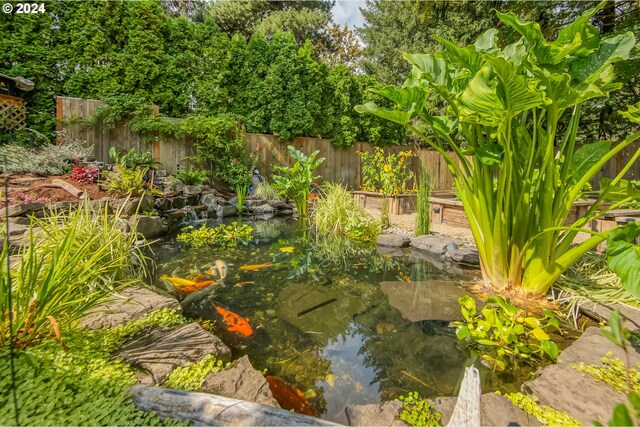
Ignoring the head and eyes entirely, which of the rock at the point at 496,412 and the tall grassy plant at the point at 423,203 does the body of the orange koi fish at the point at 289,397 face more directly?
the tall grassy plant

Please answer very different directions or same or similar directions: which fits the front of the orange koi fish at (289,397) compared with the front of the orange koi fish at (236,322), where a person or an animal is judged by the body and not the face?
very different directions

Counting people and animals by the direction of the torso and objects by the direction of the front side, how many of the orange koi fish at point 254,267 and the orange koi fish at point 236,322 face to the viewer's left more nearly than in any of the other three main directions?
1

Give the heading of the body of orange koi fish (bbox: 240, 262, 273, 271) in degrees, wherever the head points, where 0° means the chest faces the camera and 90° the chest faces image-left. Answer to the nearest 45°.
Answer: approximately 90°

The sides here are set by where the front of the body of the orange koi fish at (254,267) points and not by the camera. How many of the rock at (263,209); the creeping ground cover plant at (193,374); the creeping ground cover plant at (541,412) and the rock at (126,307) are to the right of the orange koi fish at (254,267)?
1

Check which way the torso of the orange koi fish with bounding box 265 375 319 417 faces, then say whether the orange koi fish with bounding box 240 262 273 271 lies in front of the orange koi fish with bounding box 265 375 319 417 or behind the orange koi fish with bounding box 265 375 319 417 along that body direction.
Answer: in front

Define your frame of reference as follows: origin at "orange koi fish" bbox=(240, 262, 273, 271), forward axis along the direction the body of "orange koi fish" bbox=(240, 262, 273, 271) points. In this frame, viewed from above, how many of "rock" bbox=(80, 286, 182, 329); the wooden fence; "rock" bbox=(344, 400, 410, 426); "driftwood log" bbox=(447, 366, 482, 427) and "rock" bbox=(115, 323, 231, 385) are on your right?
1

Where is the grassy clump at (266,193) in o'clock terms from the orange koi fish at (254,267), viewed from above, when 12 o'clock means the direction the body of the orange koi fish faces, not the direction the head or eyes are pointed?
The grassy clump is roughly at 3 o'clock from the orange koi fish.

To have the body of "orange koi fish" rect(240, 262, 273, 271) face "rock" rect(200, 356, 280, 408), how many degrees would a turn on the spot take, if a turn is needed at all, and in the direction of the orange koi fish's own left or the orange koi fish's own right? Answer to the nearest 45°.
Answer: approximately 90° to the orange koi fish's own left

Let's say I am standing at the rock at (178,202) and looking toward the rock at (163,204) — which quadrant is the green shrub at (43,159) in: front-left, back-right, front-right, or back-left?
front-right

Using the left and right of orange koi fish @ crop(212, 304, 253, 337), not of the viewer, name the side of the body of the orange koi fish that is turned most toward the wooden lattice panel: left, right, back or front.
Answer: back

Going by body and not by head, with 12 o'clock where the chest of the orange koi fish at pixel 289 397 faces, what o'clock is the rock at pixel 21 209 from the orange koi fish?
The rock is roughly at 12 o'clock from the orange koi fish.

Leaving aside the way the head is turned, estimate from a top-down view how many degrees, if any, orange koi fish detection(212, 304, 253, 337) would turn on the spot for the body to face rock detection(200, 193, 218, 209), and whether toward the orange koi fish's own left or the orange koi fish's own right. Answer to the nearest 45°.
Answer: approximately 135° to the orange koi fish's own left

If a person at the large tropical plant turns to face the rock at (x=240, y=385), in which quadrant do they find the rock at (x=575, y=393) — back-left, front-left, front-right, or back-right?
front-left

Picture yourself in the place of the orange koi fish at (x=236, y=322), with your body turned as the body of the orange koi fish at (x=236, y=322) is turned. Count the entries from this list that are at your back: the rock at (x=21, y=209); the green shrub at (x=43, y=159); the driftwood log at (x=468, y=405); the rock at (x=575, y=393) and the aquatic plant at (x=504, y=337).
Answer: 2

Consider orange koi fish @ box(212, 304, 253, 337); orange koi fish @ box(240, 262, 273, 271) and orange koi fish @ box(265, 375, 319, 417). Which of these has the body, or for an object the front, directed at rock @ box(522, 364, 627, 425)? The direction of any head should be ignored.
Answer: orange koi fish @ box(212, 304, 253, 337)

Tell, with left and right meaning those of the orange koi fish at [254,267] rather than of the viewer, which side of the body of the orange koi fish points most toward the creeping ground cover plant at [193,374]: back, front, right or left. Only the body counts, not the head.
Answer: left

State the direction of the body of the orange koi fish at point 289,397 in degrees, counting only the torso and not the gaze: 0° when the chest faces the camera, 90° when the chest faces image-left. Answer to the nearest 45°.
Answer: approximately 135°
